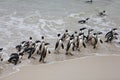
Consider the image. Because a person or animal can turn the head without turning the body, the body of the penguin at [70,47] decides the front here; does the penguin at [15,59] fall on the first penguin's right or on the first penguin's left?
on the first penguin's right
